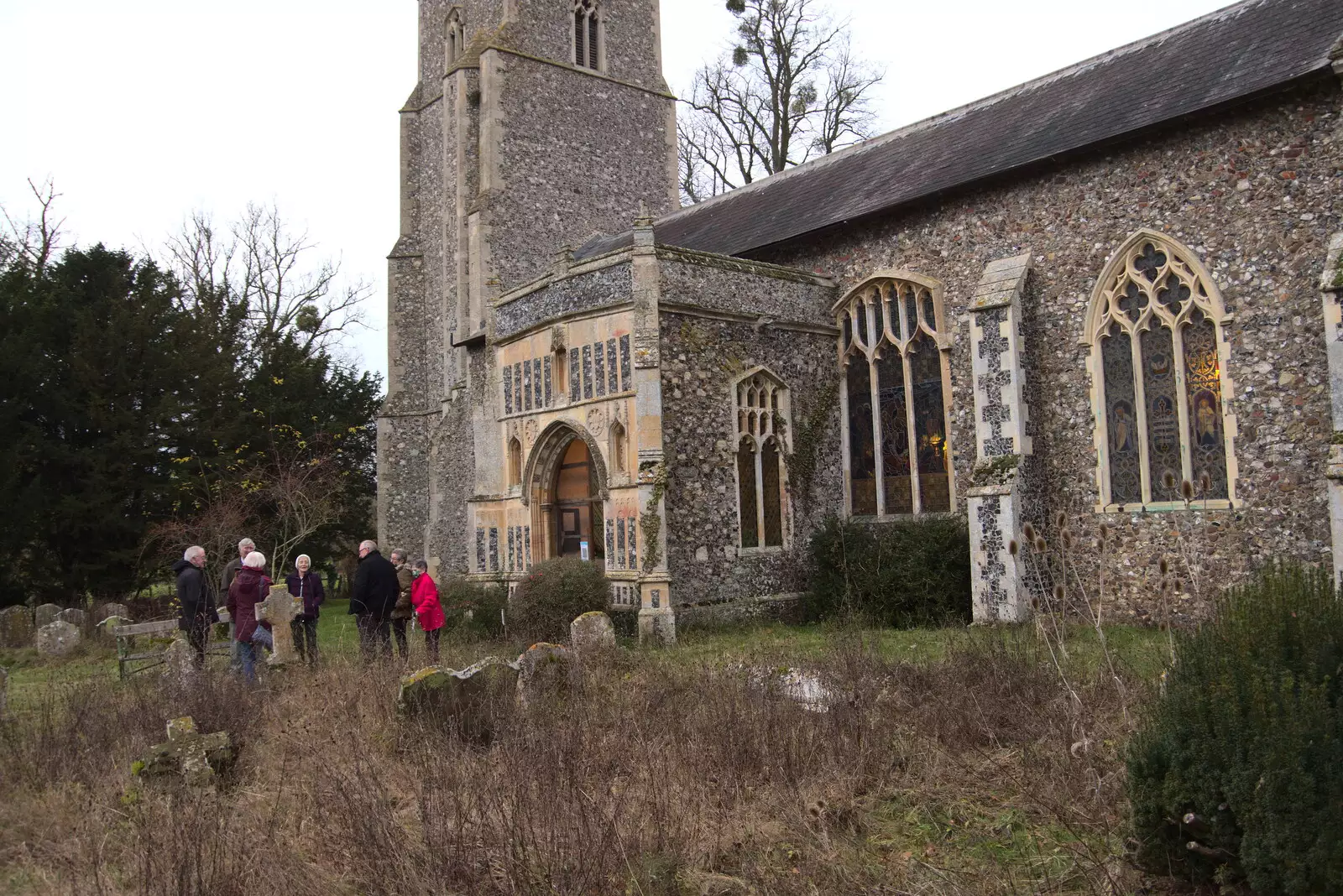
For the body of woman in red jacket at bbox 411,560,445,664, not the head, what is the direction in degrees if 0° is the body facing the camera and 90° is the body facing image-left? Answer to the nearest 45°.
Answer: approximately 90°

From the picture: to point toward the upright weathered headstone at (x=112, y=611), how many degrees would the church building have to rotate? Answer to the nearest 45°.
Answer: approximately 45° to its right

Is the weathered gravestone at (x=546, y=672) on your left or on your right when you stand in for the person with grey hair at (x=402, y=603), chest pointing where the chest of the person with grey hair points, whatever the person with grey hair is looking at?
on your left

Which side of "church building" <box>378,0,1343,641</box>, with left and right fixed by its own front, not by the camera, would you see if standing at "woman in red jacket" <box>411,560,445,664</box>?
front

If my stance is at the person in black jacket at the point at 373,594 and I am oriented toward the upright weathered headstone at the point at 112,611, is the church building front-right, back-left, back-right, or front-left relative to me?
back-right

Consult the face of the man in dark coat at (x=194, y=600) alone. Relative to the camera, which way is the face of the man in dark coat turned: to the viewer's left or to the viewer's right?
to the viewer's right

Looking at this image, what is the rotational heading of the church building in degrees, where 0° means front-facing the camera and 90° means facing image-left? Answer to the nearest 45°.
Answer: approximately 45°

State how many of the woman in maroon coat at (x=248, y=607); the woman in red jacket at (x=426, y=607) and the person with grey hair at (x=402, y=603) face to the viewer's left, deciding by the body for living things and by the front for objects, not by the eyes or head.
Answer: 2

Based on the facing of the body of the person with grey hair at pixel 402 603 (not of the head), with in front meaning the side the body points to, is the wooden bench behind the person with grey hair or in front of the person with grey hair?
in front

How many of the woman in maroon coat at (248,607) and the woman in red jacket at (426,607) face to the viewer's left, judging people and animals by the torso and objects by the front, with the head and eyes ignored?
1

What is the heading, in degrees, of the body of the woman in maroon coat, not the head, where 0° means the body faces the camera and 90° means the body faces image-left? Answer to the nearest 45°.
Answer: approximately 225°

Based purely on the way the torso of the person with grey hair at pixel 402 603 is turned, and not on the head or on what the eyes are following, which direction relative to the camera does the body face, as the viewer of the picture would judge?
to the viewer's left

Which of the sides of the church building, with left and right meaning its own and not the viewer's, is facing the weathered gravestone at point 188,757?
front

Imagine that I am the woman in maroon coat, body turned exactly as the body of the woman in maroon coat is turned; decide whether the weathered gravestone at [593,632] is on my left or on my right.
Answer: on my right

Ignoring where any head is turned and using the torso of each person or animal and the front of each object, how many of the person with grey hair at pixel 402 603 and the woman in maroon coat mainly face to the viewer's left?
1
